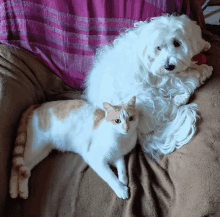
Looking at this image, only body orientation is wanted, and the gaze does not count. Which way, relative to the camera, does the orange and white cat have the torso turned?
to the viewer's right

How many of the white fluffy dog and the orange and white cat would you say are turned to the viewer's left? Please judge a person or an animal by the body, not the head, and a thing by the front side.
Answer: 0

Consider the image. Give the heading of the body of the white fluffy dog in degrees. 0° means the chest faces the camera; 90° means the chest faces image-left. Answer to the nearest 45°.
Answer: approximately 315°

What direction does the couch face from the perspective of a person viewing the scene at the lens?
facing the viewer
